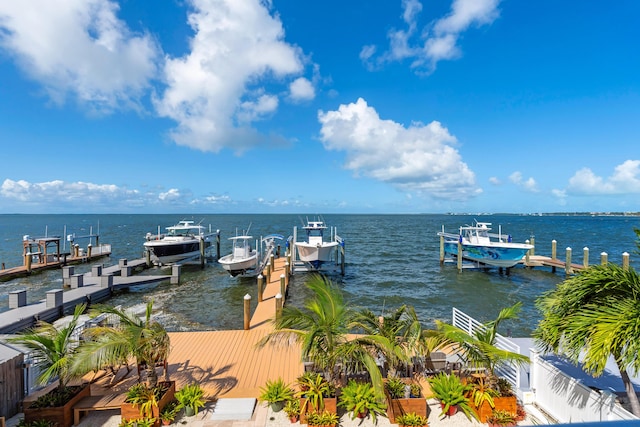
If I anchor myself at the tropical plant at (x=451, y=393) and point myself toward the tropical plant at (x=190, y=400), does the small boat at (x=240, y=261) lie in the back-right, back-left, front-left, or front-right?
front-right

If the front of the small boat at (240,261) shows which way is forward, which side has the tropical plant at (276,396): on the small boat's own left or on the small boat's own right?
on the small boat's own left

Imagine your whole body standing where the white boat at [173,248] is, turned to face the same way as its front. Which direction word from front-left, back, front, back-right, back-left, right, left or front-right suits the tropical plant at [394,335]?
front-left

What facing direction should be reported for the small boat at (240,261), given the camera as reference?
facing the viewer and to the left of the viewer

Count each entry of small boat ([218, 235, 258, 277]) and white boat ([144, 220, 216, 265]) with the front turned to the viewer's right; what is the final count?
0

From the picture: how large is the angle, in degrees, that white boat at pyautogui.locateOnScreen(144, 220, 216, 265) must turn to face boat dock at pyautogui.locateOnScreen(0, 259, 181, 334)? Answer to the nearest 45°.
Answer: approximately 45° to its left

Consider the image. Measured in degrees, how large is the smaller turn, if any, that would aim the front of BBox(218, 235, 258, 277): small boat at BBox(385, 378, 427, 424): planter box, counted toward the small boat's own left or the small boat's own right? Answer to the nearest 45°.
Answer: approximately 45° to the small boat's own left

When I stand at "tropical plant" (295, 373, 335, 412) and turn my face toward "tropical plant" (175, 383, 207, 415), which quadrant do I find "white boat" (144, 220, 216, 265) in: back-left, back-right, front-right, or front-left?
front-right

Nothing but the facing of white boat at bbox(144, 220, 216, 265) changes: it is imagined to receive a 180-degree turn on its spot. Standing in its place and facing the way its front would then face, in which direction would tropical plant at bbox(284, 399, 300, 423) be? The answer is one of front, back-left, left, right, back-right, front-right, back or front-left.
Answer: back-right
